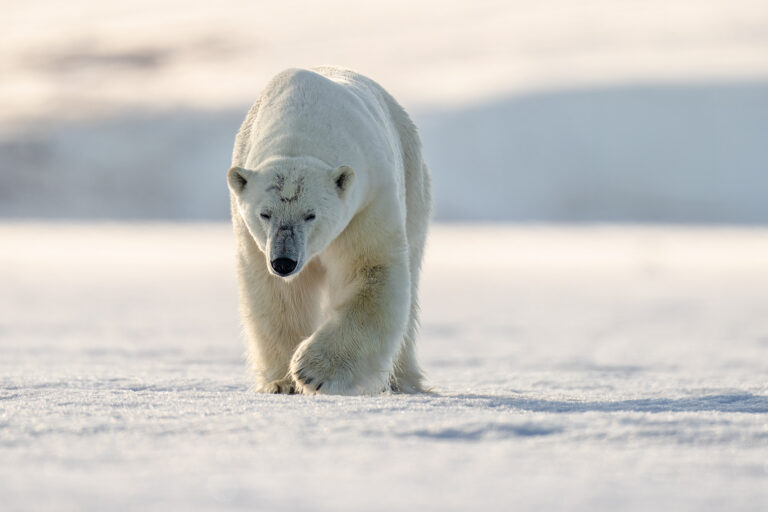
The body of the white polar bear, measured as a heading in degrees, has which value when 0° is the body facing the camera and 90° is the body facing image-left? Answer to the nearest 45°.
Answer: approximately 0°
